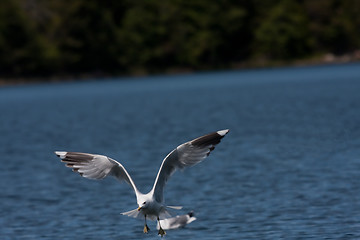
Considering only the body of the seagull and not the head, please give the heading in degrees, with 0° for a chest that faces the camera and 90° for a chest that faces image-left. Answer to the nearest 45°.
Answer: approximately 90°

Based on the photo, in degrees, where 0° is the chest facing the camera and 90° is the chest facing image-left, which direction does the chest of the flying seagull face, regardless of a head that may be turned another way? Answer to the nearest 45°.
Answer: approximately 0°
